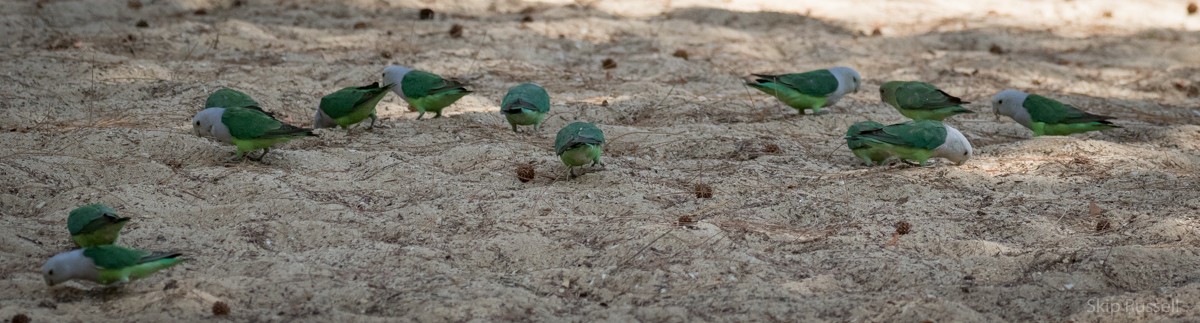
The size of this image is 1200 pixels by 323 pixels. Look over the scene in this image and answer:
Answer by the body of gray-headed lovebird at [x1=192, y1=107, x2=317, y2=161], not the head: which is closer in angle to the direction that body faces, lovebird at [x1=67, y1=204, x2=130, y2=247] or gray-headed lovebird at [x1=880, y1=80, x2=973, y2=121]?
the lovebird

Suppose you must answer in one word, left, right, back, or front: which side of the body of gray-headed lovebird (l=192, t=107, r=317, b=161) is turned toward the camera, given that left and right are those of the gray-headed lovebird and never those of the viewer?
left

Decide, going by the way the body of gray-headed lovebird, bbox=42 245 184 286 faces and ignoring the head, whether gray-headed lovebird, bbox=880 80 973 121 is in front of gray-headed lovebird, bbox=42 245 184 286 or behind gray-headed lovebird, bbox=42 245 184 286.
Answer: behind

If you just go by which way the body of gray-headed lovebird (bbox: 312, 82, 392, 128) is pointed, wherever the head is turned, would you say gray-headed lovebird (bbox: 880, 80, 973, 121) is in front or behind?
behind

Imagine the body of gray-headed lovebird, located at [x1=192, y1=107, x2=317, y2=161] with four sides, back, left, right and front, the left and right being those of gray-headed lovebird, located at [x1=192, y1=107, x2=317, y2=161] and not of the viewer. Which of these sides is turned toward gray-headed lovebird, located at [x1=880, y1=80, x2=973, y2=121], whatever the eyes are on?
back

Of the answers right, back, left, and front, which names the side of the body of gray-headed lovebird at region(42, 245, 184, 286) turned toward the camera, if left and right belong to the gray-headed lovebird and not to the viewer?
left

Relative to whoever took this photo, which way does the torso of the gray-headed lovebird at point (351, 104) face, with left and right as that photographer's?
facing to the left of the viewer

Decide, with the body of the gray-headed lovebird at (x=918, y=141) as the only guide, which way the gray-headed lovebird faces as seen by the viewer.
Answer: to the viewer's right

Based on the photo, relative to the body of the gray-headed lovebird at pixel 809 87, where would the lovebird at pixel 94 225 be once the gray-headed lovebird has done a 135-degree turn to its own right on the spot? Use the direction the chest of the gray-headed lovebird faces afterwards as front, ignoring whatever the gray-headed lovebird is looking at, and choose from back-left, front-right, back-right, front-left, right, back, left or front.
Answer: front

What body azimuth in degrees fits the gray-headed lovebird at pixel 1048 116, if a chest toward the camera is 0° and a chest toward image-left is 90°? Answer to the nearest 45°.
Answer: approximately 90°

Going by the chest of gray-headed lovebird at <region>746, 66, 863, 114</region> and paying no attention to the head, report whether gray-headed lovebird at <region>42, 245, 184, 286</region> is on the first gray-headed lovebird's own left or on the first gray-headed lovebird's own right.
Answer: on the first gray-headed lovebird's own right

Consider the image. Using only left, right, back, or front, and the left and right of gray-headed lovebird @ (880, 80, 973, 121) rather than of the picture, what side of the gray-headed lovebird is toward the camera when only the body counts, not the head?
left

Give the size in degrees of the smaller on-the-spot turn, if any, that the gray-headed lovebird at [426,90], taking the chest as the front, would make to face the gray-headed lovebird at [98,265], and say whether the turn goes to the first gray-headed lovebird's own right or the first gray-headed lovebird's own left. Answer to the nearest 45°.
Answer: approximately 45° to the first gray-headed lovebird's own left

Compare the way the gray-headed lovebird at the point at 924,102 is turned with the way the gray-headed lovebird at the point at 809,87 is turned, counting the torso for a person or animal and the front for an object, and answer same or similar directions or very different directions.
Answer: very different directions
